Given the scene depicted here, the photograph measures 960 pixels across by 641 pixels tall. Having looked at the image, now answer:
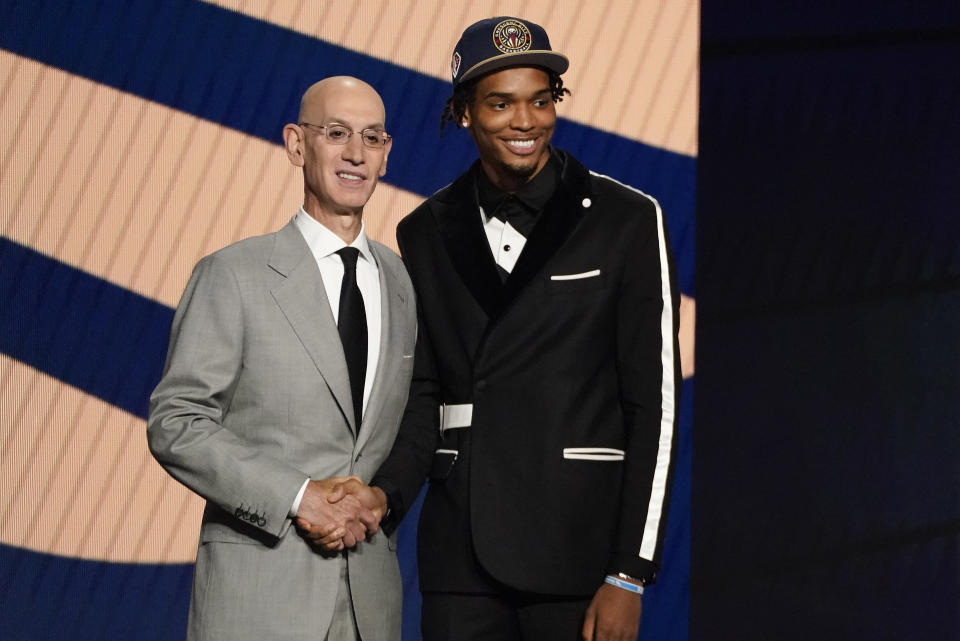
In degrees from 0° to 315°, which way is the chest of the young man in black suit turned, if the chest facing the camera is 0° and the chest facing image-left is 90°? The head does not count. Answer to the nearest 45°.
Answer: approximately 45°
